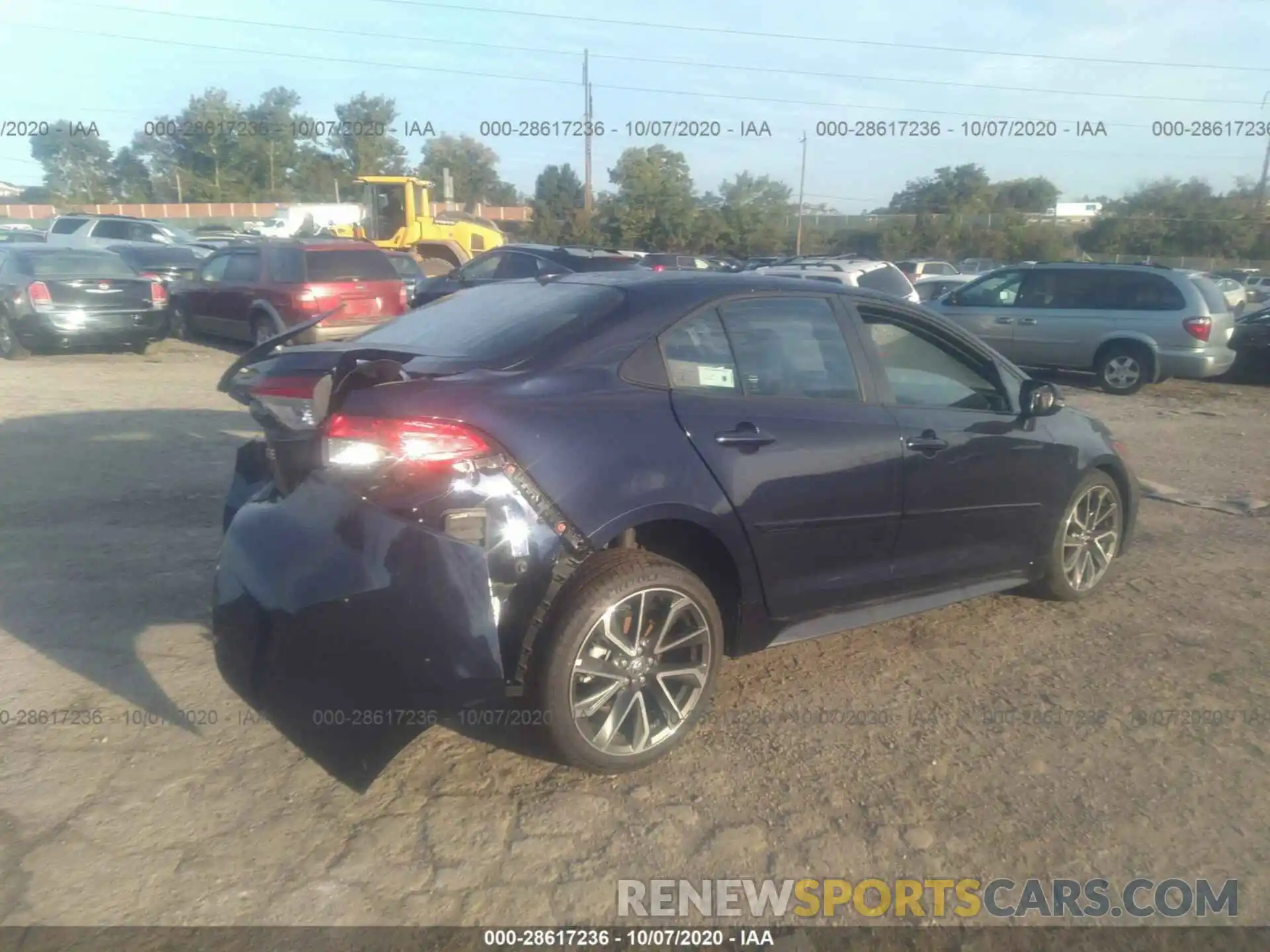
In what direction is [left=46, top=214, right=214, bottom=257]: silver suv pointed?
to the viewer's right

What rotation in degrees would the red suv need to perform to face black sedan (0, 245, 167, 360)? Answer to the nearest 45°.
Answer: approximately 45° to its left

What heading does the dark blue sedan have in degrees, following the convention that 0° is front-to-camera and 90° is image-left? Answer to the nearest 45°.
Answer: approximately 225°

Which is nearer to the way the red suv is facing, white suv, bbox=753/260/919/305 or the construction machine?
the construction machine

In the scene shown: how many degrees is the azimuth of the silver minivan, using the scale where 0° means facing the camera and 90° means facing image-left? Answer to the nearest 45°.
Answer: approximately 90°

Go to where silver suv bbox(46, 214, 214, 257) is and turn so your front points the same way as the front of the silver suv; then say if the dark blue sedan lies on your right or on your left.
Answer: on your right

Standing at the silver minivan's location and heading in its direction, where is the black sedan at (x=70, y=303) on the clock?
The black sedan is roughly at 11 o'clock from the silver minivan.

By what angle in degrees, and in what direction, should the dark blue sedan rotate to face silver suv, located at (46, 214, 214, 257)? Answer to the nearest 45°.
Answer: approximately 90° to its left

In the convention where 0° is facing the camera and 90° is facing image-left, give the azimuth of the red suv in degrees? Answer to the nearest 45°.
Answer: approximately 135°

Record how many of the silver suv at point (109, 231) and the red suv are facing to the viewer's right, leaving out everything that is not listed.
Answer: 1

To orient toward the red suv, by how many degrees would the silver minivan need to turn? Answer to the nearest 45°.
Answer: approximately 45° to its left

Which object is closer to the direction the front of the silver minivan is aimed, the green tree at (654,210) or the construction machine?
the construction machine
